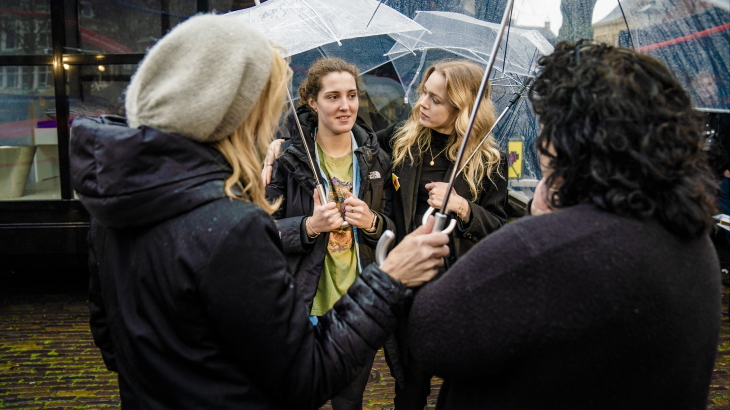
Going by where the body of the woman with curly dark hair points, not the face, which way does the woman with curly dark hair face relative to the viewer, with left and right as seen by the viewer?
facing away from the viewer and to the left of the viewer

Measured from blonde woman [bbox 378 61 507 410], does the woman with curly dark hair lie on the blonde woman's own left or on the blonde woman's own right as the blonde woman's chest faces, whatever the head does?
on the blonde woman's own left

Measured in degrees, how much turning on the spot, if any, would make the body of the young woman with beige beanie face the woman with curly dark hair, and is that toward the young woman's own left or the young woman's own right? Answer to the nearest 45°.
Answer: approximately 45° to the young woman's own right

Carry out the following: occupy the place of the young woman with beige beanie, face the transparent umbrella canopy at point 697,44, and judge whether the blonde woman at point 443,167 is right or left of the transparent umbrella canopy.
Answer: left

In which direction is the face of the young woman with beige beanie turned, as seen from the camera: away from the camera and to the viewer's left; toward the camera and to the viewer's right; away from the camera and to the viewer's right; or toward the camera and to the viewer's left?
away from the camera and to the viewer's right

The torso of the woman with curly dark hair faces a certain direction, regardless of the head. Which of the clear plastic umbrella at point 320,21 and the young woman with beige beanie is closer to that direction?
the clear plastic umbrella

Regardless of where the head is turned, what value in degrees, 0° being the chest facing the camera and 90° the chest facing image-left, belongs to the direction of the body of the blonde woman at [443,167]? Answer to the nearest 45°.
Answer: approximately 45°

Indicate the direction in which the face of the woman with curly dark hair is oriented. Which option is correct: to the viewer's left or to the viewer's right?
to the viewer's left

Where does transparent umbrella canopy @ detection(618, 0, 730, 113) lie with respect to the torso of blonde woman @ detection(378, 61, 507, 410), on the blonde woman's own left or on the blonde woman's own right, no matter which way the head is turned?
on the blonde woman's own left

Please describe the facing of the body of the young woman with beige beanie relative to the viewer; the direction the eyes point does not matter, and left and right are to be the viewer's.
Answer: facing away from the viewer and to the right of the viewer

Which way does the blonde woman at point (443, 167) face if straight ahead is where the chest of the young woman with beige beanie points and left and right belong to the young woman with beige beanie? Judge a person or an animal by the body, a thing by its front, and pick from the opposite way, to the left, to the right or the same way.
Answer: the opposite way

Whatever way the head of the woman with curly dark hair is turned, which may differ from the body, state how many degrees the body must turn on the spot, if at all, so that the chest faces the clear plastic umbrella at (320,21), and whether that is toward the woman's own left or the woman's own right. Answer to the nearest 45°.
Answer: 0° — they already face it
